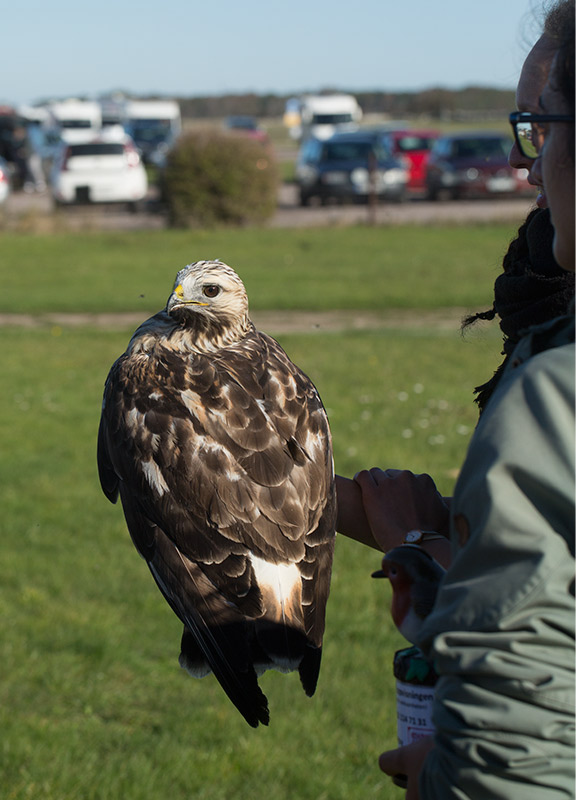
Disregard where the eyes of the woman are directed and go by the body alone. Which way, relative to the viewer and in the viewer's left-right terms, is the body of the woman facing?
facing to the left of the viewer

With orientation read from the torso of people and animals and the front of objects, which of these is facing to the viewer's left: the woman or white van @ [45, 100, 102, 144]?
the woman

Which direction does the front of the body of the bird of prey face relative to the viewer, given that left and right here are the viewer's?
facing away from the viewer and to the left of the viewer

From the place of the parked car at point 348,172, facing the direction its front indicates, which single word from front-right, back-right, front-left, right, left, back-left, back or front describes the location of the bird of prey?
front-left

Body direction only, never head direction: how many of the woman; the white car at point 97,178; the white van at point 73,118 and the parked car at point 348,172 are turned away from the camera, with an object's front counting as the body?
1

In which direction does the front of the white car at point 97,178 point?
away from the camera

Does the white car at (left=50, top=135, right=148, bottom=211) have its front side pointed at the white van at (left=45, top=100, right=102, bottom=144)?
yes

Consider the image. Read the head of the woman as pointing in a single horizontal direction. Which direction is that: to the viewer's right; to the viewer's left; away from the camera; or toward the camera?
to the viewer's left

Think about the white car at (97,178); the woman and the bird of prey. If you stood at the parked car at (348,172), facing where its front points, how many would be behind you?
0

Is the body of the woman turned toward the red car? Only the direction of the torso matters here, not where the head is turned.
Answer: no

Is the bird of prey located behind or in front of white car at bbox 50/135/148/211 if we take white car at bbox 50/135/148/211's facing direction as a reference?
behind

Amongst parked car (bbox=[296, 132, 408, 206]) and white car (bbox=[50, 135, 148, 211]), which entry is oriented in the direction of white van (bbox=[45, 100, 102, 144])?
the white car

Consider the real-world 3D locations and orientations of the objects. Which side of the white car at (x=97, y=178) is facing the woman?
back

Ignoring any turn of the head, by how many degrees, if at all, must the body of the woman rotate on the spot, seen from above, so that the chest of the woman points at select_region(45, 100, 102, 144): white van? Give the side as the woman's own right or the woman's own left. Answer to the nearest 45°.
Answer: approximately 90° to the woman's own right
